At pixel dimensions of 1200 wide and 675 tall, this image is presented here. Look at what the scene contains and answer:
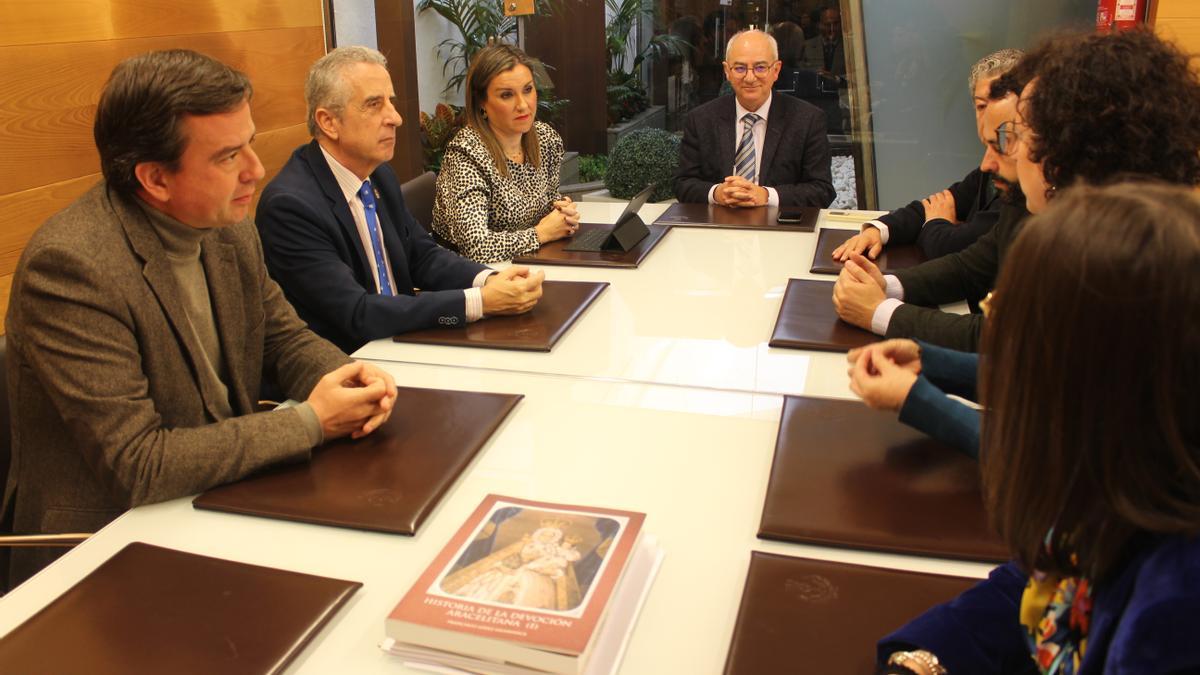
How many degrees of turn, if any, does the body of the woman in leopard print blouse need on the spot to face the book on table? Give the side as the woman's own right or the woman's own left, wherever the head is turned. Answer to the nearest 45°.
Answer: approximately 45° to the woman's own right

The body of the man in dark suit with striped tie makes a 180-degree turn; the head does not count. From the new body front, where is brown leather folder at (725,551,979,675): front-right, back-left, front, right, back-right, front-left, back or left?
back

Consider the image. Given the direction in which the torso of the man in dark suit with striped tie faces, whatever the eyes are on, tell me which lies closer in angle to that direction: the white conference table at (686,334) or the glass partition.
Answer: the white conference table

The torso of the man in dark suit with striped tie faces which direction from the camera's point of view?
toward the camera

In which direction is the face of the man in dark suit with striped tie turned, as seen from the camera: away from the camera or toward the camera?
toward the camera

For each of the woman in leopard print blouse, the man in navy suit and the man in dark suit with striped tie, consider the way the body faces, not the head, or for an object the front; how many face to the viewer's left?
0

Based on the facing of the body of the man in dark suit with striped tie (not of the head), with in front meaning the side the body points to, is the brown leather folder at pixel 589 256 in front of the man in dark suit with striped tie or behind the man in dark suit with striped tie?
in front

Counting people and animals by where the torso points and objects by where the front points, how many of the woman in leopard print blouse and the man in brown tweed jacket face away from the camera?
0

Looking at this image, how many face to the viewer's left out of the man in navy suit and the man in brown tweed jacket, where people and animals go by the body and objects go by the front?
0

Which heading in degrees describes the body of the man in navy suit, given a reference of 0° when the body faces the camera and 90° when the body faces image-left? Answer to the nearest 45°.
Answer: approximately 315°

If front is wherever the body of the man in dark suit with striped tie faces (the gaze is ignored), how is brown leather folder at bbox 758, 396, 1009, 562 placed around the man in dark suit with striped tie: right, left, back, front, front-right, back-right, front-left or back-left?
front

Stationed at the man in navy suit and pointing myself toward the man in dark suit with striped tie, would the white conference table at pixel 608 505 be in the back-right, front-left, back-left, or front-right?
back-right

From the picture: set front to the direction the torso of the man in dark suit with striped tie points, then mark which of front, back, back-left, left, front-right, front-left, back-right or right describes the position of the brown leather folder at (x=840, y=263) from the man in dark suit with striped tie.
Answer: front

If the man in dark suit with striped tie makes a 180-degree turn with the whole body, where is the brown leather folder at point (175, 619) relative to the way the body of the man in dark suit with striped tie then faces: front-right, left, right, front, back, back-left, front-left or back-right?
back

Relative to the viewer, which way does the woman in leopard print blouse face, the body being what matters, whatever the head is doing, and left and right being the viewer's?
facing the viewer and to the right of the viewer
